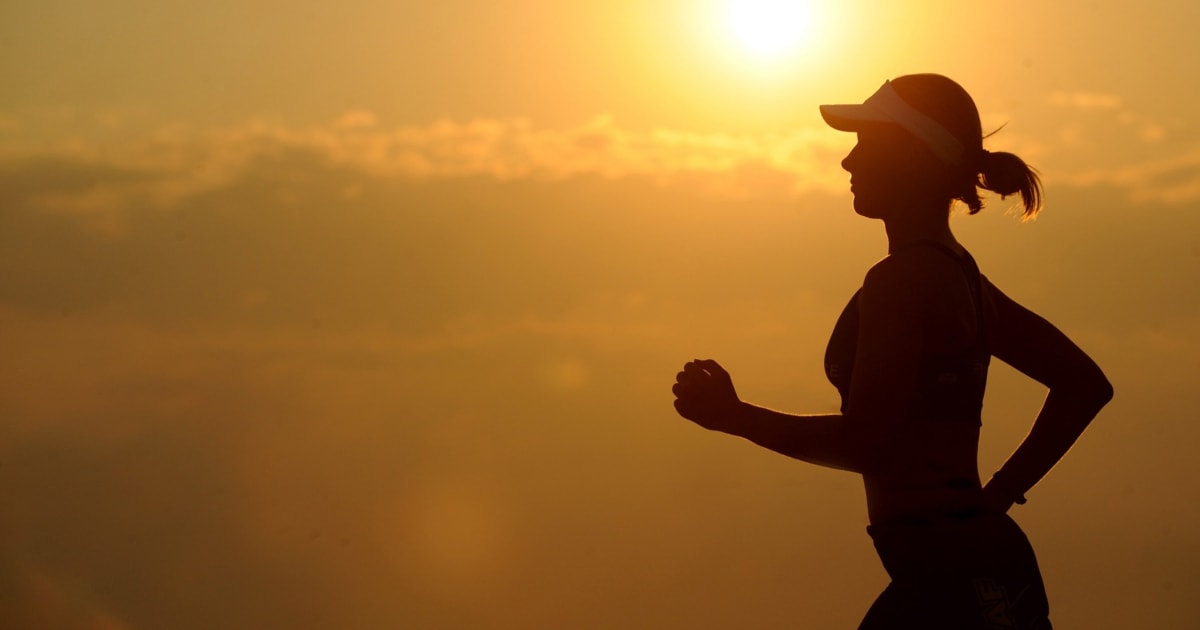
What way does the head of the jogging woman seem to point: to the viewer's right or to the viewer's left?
to the viewer's left

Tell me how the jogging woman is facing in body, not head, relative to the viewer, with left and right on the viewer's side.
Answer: facing to the left of the viewer
